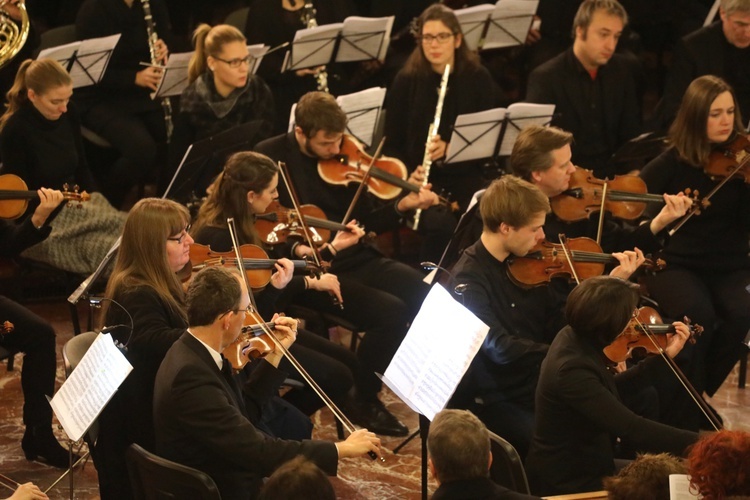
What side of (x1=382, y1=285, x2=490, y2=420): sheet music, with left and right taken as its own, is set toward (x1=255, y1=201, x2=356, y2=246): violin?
right

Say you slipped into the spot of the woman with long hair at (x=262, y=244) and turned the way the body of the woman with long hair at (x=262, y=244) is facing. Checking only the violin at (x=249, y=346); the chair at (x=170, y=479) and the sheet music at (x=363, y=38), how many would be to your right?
2

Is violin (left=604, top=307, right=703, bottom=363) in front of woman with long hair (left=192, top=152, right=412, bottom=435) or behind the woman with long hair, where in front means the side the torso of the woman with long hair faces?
in front

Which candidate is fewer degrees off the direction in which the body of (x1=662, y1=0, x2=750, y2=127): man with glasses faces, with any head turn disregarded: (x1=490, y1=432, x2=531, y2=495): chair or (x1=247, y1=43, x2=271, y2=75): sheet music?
the chair

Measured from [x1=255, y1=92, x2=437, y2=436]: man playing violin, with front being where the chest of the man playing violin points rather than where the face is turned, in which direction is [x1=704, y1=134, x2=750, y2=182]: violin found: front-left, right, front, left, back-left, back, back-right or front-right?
front-left

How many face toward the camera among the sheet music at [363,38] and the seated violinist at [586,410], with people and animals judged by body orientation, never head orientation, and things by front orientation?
0

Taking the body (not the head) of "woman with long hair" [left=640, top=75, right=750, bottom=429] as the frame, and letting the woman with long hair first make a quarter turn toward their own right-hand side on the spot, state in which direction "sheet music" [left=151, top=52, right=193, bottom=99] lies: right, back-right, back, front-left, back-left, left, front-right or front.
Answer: front-right

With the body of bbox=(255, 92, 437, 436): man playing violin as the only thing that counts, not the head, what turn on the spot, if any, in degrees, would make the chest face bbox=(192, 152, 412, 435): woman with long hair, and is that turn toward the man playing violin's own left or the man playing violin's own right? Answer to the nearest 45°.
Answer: approximately 90° to the man playing violin's own right

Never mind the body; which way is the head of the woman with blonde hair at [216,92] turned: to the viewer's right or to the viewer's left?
to the viewer's right

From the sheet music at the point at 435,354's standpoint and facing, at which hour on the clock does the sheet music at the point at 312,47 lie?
the sheet music at the point at 312,47 is roughly at 4 o'clock from the sheet music at the point at 435,354.

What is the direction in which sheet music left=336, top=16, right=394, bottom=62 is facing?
away from the camera

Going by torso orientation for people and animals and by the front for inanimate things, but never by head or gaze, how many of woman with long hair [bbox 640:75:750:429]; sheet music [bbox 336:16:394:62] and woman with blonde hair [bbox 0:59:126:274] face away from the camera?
1

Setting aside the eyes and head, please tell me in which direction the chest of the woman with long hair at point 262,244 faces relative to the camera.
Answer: to the viewer's right

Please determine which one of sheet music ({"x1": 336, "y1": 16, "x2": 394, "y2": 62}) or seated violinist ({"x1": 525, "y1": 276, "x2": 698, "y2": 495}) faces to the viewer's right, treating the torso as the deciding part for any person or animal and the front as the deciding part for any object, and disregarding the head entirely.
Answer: the seated violinist
